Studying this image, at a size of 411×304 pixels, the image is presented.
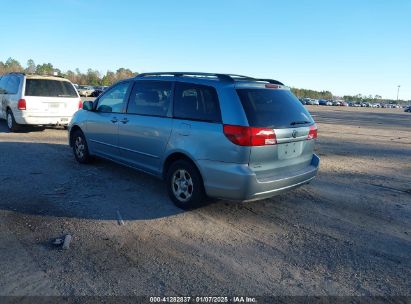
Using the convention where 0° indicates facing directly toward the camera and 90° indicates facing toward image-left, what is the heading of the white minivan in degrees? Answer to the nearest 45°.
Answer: approximately 135°

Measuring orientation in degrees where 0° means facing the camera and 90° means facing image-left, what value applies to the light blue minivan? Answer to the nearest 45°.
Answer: approximately 135°

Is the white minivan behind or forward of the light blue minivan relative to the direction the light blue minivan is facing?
forward

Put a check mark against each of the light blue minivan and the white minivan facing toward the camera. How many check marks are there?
0
